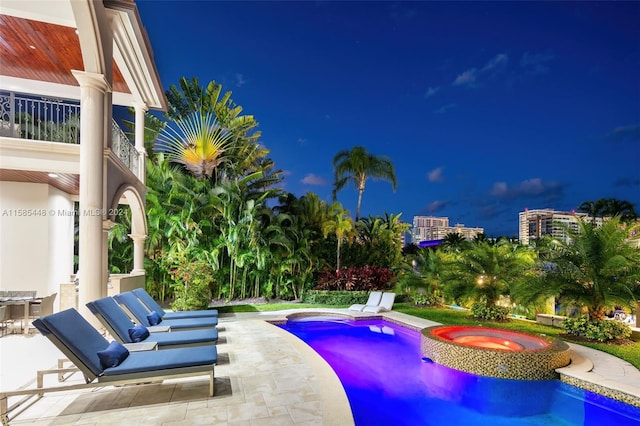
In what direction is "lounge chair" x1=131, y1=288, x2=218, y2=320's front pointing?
to the viewer's right

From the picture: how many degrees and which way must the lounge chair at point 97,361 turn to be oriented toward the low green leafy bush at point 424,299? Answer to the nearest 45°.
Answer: approximately 45° to its left

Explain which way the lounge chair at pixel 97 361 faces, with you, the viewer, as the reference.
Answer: facing to the right of the viewer

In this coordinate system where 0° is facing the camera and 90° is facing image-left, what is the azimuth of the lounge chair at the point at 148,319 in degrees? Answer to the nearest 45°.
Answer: approximately 270°

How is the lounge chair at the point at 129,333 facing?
to the viewer's right

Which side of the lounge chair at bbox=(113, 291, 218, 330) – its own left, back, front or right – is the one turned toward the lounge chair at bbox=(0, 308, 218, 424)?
right
